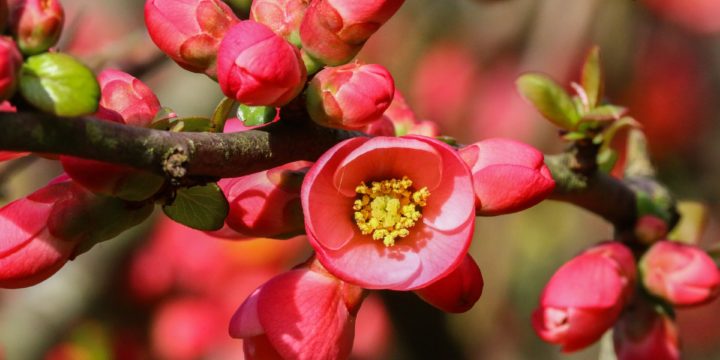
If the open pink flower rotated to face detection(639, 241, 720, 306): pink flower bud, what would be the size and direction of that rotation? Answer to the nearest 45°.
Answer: approximately 135° to its left

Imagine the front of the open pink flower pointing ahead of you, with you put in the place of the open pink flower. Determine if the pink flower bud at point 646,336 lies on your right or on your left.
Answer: on your left

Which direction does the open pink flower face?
toward the camera
